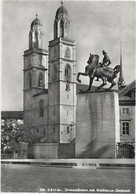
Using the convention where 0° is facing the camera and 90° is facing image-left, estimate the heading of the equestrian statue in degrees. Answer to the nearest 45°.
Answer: approximately 90°
